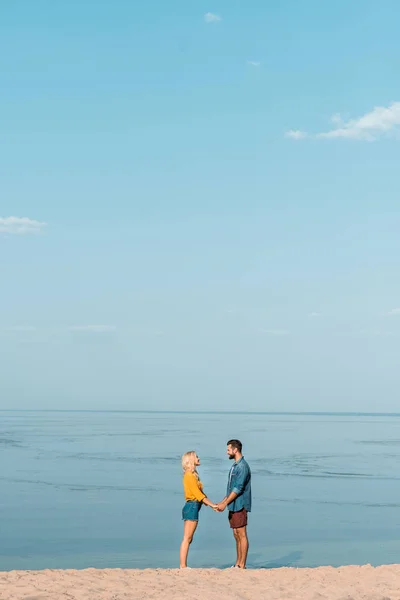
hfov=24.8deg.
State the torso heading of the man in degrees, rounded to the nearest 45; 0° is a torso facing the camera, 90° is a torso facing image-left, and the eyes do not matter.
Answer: approximately 90°

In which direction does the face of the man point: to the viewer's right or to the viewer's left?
to the viewer's left

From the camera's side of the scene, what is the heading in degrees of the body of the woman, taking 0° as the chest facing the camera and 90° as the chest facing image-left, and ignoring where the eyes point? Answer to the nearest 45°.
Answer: approximately 270°

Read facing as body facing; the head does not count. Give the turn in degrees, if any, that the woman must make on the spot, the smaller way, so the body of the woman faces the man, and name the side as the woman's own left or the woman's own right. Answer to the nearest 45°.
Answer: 0° — they already face them

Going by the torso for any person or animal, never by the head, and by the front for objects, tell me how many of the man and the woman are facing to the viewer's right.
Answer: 1

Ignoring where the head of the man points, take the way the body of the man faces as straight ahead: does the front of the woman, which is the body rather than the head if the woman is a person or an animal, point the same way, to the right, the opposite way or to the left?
the opposite way

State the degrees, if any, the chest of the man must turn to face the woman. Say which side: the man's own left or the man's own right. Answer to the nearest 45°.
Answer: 0° — they already face them

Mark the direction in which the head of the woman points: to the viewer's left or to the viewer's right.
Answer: to the viewer's right
